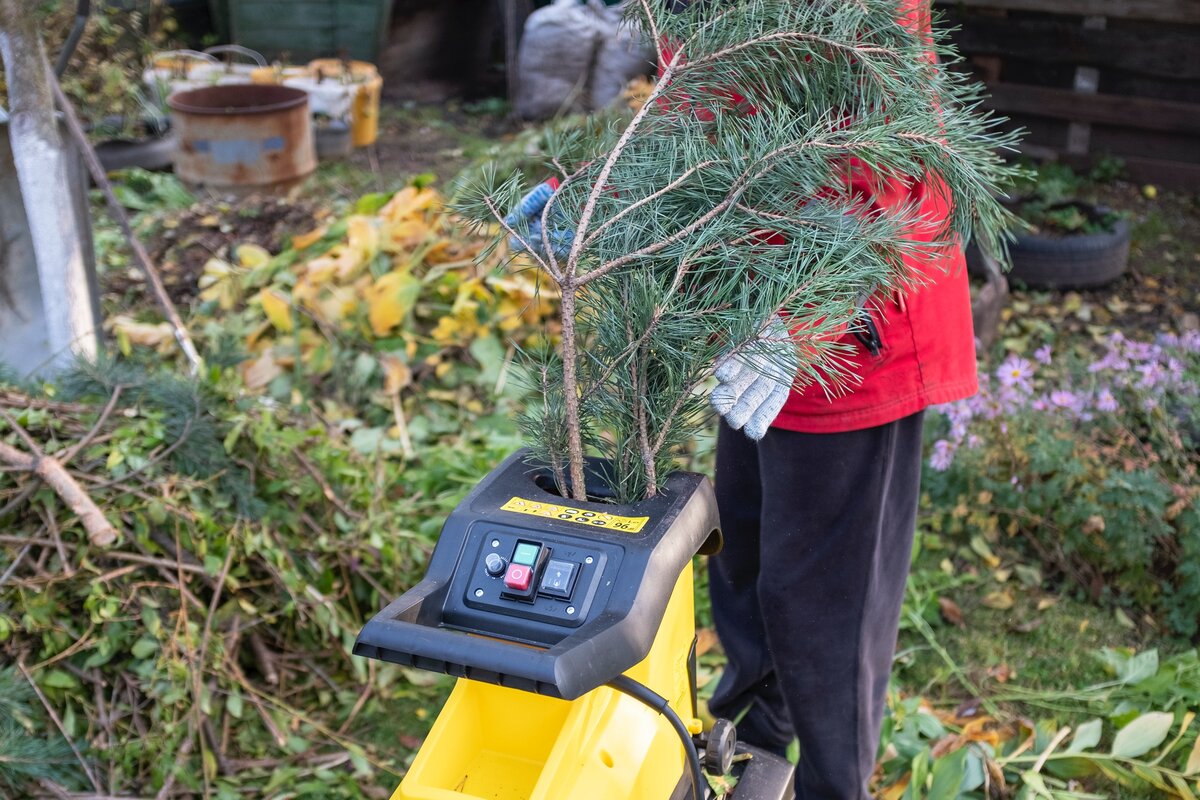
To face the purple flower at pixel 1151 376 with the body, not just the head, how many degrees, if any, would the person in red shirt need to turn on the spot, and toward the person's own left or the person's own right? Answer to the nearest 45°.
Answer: approximately 180°

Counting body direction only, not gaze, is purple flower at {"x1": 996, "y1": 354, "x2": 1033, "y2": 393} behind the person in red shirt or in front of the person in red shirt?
behind

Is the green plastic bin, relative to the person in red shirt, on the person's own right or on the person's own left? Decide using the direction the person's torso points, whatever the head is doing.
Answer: on the person's own right

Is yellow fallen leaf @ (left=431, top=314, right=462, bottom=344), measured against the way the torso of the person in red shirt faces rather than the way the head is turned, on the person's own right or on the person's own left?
on the person's own right

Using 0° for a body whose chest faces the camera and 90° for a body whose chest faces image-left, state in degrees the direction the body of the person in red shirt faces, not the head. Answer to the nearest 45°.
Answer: approximately 45°

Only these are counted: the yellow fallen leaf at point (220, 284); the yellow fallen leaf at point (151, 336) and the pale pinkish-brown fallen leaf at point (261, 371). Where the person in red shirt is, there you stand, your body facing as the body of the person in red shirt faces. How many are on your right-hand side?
3

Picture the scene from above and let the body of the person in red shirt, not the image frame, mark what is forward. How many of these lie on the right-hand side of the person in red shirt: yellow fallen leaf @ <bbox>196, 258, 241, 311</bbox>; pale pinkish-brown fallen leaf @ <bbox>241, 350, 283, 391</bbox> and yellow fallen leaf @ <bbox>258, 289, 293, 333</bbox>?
3

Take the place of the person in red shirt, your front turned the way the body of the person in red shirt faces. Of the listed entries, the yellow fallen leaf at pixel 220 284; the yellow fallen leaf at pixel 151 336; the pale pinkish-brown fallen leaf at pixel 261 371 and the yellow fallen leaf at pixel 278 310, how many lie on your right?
4

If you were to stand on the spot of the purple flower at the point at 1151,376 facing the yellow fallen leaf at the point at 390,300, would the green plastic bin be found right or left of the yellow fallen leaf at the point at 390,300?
right

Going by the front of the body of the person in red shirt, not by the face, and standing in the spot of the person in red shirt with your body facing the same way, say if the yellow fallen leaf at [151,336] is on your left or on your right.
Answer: on your right

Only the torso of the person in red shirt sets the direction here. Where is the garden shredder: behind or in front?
in front

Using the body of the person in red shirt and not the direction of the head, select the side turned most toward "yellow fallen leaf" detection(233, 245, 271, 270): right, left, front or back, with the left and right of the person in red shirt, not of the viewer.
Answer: right

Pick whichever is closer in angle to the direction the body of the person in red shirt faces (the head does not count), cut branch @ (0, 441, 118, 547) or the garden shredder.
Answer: the garden shredder

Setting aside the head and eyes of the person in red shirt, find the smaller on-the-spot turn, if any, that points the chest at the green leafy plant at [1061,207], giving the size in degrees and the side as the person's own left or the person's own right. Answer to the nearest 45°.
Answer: approximately 135° to the person's own right
